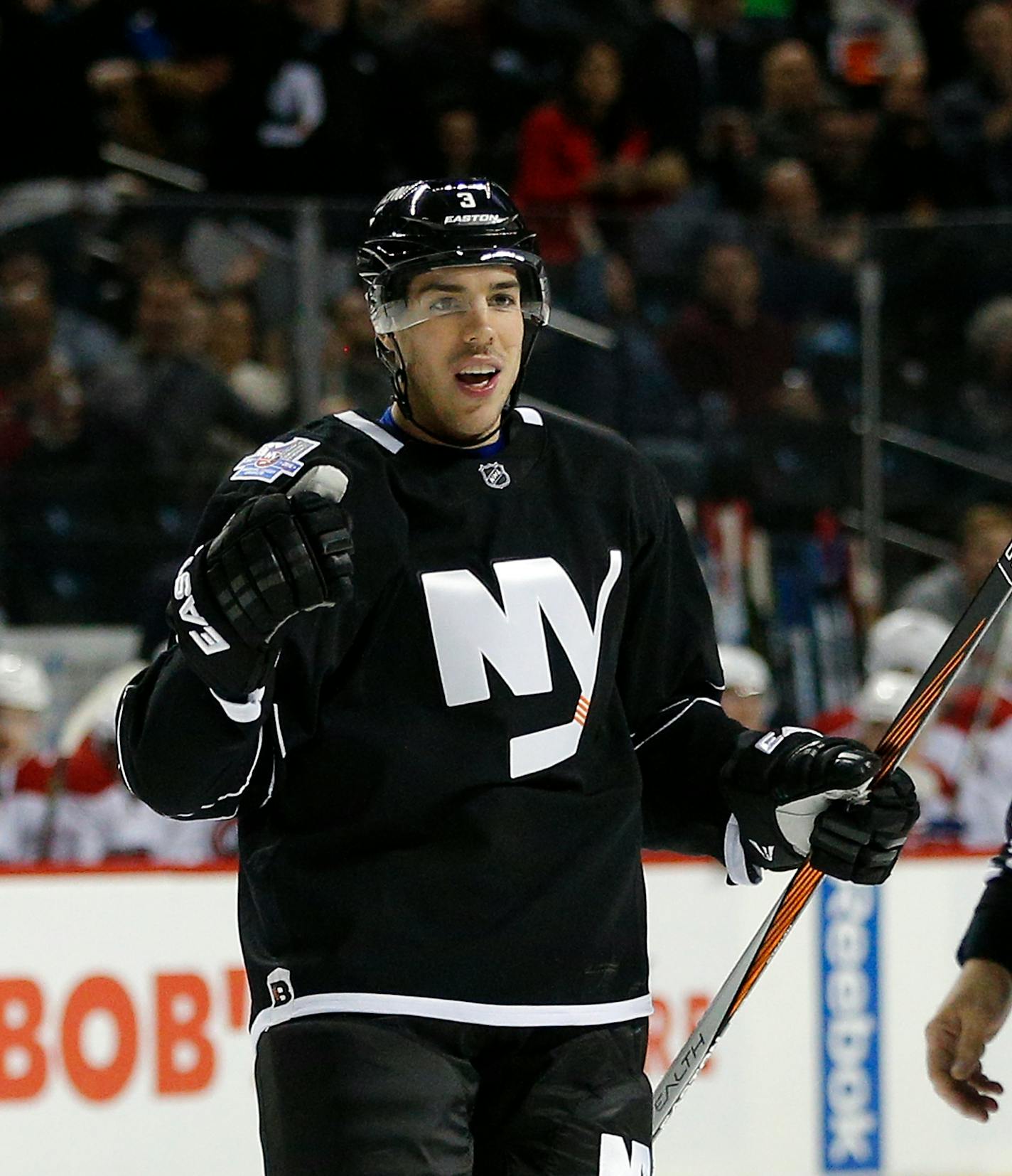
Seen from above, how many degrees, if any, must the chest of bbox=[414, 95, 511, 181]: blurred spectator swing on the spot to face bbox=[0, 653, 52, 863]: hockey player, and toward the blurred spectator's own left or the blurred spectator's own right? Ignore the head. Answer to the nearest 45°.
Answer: approximately 45° to the blurred spectator's own right

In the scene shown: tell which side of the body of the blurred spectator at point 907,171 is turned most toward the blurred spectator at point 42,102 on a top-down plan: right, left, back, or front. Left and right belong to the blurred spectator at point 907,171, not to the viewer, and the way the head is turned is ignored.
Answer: right

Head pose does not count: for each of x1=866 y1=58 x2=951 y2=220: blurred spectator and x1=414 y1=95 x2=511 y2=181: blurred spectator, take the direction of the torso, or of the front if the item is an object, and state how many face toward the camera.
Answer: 2

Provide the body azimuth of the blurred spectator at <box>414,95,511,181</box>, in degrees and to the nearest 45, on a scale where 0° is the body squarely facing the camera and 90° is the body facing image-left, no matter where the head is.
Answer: approximately 0°

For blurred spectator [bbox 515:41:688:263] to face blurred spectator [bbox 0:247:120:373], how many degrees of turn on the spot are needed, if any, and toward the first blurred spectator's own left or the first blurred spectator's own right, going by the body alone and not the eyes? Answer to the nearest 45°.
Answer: approximately 90° to the first blurred spectator's own right

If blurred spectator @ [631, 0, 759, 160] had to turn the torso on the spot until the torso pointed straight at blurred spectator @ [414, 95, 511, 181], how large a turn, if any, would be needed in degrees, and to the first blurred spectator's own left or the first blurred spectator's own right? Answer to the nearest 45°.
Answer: approximately 45° to the first blurred spectator's own right

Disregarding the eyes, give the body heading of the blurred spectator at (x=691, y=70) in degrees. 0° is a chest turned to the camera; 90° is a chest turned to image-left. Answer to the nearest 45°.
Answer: approximately 0°

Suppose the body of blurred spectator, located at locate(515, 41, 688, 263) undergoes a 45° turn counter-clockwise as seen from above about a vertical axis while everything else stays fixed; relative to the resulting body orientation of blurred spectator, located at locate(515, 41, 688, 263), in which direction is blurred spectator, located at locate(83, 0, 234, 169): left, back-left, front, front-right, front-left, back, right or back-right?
back

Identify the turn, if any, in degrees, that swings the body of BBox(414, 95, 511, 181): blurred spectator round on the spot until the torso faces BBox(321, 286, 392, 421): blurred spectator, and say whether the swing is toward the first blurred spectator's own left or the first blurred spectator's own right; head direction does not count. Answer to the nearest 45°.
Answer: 0° — they already face them

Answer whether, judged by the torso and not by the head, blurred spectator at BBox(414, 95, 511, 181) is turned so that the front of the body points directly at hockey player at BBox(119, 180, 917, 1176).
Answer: yes

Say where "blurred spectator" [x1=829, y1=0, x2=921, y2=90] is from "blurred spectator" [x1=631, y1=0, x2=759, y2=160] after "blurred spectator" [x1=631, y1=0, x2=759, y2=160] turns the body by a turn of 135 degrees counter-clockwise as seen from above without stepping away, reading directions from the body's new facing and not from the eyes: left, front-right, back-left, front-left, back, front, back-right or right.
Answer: front
